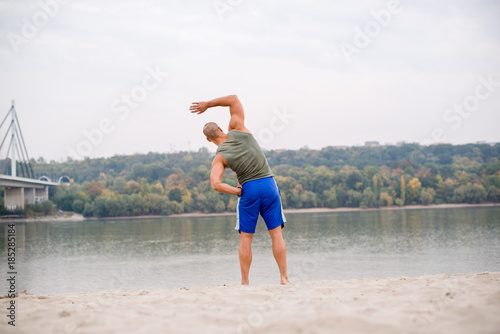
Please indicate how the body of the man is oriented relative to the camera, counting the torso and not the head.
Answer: away from the camera

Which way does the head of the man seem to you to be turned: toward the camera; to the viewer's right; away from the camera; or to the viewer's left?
away from the camera
